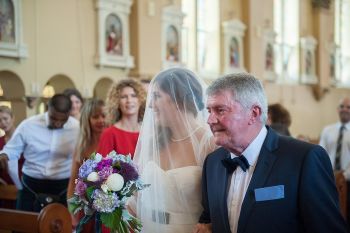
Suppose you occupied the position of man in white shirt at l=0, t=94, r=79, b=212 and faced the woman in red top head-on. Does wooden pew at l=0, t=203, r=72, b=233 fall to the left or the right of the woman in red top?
right

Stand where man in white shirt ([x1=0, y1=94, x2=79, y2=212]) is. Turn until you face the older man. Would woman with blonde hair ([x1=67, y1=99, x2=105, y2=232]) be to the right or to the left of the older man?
left

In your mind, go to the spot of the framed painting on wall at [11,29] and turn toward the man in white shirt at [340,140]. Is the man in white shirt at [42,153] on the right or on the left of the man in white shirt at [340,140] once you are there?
right

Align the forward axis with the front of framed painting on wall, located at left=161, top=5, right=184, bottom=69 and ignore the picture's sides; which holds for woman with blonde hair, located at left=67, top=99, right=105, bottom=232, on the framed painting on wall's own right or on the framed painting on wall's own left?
on the framed painting on wall's own right

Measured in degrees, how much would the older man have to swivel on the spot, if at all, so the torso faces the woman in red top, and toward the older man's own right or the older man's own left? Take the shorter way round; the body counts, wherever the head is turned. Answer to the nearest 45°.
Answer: approximately 90° to the older man's own right

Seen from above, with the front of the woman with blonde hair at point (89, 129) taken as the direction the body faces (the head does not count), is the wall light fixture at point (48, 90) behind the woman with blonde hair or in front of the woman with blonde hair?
behind

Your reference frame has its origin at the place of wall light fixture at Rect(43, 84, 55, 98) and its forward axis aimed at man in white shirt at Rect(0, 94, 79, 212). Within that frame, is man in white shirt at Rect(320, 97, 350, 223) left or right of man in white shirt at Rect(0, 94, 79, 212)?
left
